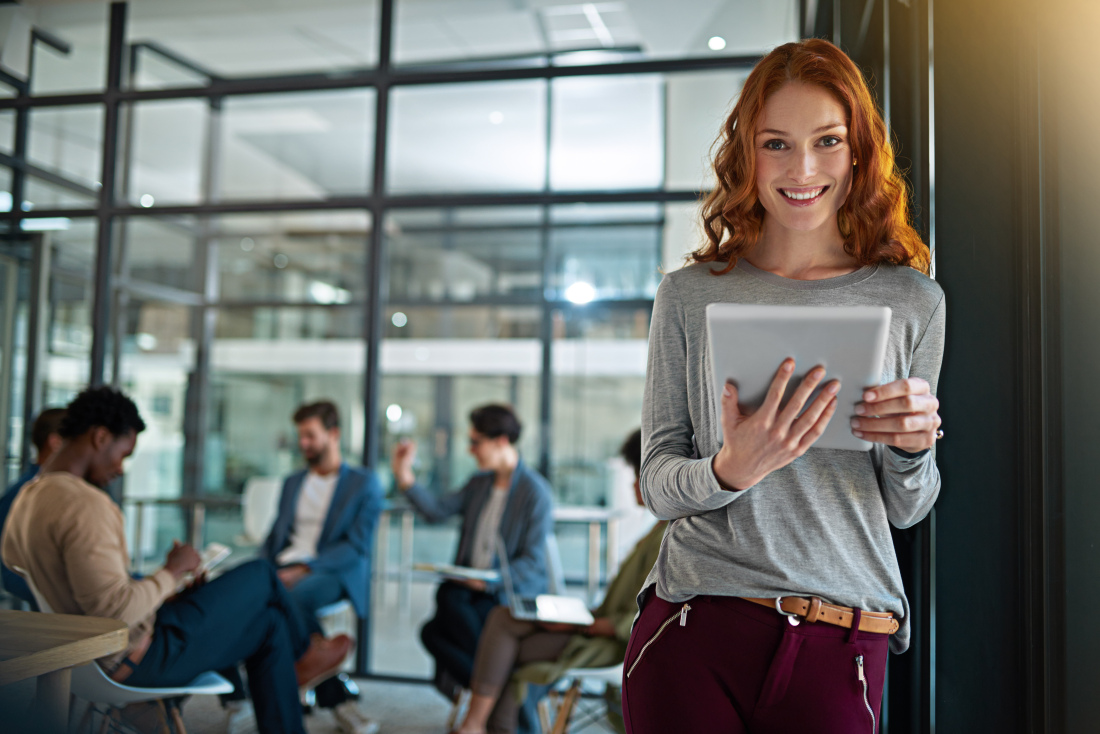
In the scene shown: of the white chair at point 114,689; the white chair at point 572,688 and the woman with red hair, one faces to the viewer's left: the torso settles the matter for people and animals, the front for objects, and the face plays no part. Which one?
the white chair at point 572,688

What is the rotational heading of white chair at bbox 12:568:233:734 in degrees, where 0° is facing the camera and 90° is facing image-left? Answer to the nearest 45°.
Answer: approximately 270°

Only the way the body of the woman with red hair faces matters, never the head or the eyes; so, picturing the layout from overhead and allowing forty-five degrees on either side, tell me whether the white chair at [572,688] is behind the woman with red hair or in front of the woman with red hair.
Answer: behind

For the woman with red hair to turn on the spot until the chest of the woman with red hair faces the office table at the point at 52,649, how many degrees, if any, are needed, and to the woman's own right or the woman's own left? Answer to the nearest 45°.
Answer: approximately 90° to the woman's own right

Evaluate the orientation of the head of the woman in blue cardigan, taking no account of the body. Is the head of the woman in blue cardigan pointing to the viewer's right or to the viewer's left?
to the viewer's left

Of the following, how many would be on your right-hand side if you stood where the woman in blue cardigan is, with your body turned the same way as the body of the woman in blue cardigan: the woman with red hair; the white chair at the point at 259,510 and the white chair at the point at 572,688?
1

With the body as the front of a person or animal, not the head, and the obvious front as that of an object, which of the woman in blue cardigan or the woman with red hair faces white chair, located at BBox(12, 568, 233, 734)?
the woman in blue cardigan

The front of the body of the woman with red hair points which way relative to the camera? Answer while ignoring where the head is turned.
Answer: toward the camera

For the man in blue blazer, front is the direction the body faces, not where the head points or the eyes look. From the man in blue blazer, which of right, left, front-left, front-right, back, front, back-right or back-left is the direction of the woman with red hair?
front-left

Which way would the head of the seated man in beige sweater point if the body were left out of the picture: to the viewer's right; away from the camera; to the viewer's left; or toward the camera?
to the viewer's right

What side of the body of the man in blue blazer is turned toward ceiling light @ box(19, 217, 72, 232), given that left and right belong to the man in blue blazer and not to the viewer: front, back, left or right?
right

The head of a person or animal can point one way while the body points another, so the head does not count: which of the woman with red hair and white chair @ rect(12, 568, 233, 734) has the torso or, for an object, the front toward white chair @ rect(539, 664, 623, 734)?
white chair @ rect(12, 568, 233, 734)

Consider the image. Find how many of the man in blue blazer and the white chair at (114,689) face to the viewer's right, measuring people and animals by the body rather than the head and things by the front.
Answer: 1

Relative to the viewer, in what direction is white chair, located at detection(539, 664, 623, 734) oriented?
to the viewer's left
